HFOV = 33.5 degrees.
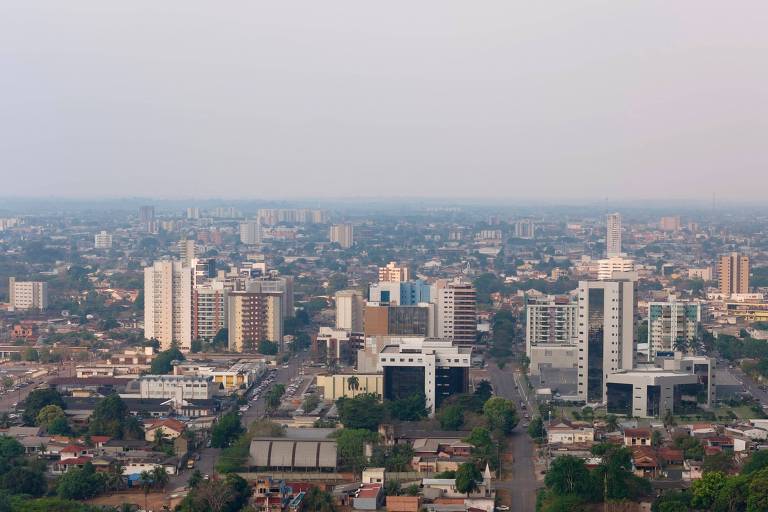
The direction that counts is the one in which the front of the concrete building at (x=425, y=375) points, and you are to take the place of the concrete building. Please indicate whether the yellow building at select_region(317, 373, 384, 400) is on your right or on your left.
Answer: on your right

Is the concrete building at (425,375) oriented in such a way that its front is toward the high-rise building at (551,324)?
no

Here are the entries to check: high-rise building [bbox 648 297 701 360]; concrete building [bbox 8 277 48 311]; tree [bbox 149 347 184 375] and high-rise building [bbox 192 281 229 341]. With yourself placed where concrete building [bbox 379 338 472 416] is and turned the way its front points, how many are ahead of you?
0

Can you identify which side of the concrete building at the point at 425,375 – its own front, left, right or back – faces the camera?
front

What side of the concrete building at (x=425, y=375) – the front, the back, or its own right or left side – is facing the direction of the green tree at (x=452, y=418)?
front

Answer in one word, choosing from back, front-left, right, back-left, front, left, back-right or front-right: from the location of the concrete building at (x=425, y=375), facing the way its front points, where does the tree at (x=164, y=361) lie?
back-right

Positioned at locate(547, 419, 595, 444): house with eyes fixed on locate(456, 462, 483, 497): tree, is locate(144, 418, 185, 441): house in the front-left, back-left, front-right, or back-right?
front-right

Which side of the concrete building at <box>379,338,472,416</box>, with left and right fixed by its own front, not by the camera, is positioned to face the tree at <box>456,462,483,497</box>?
front

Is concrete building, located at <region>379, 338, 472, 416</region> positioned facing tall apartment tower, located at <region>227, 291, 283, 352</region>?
no

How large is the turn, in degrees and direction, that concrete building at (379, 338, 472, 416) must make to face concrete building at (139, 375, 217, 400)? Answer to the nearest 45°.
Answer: approximately 90° to its right

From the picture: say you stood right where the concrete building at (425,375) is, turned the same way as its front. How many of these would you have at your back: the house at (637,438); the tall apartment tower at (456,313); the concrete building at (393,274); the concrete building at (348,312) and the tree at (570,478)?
3

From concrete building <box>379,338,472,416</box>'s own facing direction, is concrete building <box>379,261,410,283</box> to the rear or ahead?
to the rear

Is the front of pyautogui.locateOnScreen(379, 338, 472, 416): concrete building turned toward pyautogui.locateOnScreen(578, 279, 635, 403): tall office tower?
no

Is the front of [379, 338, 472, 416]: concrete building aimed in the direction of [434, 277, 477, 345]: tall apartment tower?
no

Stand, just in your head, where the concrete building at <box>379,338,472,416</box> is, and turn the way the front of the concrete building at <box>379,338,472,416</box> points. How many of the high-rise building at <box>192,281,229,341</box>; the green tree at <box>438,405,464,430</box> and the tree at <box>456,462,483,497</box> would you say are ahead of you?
2

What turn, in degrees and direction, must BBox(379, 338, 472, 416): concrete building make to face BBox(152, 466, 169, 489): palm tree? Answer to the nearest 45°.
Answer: approximately 45° to its right

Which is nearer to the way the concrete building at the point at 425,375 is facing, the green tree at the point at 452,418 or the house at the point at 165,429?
the green tree

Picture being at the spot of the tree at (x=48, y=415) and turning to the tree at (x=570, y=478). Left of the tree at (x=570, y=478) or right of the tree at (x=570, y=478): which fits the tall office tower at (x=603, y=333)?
left

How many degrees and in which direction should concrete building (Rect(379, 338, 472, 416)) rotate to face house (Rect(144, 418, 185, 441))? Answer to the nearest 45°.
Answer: approximately 45° to its right
